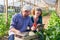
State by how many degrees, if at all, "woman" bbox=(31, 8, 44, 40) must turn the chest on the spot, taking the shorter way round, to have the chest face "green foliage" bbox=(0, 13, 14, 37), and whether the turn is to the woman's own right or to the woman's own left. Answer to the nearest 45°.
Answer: approximately 135° to the woman's own right

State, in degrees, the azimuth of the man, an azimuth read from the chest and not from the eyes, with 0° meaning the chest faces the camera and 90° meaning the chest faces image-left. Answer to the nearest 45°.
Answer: approximately 315°

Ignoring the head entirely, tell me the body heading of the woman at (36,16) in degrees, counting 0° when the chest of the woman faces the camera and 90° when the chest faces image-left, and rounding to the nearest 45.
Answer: approximately 0°

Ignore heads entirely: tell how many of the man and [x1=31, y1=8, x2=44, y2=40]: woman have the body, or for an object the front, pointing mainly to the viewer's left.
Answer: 0

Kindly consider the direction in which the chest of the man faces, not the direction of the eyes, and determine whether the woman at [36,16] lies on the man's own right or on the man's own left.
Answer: on the man's own left
